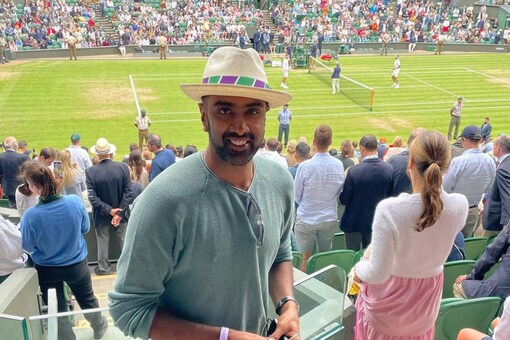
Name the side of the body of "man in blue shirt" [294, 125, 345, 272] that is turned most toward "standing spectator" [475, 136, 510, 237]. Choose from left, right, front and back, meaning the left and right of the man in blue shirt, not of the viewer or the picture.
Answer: right

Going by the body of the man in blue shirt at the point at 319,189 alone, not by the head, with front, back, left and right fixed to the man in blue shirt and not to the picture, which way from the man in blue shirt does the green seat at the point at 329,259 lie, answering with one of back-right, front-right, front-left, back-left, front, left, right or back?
back

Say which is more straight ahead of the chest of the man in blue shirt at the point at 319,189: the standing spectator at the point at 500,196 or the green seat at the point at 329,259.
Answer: the standing spectator

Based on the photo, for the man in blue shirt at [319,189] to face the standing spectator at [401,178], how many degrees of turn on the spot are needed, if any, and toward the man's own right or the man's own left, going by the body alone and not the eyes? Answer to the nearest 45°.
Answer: approximately 90° to the man's own right

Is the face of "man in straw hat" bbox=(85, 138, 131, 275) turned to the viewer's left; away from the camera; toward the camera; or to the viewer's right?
away from the camera

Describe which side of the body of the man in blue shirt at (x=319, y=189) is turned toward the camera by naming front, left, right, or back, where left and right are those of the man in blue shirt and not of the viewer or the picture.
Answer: back

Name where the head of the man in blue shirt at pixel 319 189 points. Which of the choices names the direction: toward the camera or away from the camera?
away from the camera
